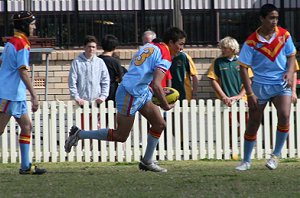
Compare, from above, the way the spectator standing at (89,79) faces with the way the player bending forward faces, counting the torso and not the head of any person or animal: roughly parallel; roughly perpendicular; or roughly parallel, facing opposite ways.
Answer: roughly perpendicular

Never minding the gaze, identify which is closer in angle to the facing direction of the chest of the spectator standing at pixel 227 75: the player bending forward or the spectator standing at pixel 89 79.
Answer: the player bending forward

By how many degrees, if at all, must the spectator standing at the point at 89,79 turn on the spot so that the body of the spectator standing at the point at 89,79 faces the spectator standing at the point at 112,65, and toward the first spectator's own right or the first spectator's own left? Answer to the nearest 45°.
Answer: approximately 135° to the first spectator's own left

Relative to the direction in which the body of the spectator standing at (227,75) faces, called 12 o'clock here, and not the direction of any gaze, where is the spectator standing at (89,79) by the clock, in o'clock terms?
the spectator standing at (89,79) is roughly at 3 o'clock from the spectator standing at (227,75).

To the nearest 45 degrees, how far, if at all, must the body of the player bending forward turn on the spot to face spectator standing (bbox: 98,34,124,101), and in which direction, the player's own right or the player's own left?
approximately 90° to the player's own left

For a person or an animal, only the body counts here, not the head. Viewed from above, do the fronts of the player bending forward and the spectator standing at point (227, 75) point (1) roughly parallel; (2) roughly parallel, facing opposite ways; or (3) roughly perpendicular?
roughly perpendicular

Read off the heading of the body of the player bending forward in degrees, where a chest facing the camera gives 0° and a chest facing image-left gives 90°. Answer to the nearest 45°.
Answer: approximately 270°

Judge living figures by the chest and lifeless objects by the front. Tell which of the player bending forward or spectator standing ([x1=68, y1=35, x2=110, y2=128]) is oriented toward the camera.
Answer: the spectator standing

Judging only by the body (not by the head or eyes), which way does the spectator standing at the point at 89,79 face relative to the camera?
toward the camera

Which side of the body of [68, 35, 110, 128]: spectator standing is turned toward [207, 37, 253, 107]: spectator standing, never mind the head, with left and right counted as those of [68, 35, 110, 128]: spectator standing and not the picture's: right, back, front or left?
left

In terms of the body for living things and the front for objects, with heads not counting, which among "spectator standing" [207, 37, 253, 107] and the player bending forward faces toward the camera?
the spectator standing
